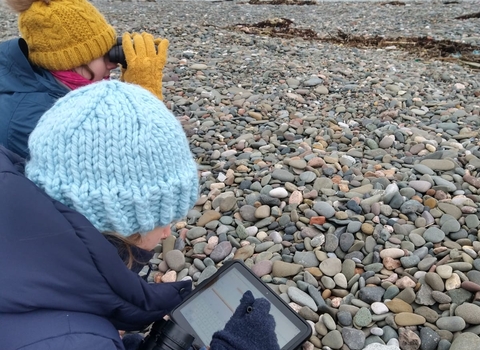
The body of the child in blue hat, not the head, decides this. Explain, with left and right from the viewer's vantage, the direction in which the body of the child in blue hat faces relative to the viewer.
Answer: facing to the right of the viewer

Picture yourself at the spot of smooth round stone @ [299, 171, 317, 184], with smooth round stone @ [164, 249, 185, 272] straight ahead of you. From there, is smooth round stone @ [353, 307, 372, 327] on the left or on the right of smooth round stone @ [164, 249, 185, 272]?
left

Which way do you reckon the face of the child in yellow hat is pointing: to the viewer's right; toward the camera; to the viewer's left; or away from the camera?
to the viewer's right

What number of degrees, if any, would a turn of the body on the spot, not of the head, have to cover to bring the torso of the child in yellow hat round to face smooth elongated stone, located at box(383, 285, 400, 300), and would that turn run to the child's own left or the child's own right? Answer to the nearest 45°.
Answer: approximately 45° to the child's own right

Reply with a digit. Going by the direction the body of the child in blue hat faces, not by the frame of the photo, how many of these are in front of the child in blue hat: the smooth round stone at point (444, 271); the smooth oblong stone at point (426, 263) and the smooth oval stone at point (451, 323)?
3

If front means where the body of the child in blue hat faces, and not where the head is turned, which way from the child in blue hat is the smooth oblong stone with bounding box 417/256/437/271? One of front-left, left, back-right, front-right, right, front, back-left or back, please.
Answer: front

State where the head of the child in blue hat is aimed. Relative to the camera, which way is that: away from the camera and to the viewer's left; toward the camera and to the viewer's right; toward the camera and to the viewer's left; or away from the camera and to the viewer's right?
away from the camera and to the viewer's right

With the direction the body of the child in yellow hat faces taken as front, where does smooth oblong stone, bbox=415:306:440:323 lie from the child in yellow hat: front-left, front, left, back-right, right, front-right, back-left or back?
front-right

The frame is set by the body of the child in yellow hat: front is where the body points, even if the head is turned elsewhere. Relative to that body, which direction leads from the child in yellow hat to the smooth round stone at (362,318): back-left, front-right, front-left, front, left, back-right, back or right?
front-right

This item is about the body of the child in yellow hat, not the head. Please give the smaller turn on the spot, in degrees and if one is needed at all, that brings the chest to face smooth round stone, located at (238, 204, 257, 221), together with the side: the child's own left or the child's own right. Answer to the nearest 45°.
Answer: approximately 45° to the child's own right

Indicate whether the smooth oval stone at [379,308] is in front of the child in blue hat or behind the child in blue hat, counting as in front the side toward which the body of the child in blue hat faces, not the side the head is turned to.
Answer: in front

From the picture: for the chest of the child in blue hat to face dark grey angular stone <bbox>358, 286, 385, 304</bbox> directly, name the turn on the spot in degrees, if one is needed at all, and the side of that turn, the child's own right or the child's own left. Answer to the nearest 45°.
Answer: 0° — they already face it

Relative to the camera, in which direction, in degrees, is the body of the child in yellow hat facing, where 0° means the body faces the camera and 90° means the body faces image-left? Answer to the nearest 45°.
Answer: approximately 270°

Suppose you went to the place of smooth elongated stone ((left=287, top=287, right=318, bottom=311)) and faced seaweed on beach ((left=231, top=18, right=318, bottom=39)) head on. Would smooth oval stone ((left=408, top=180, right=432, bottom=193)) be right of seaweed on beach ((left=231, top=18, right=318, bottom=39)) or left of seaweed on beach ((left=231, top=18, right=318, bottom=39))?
right

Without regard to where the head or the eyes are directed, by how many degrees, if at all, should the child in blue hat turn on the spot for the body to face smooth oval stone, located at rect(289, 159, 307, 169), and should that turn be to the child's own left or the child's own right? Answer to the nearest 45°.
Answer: approximately 45° to the child's own left
